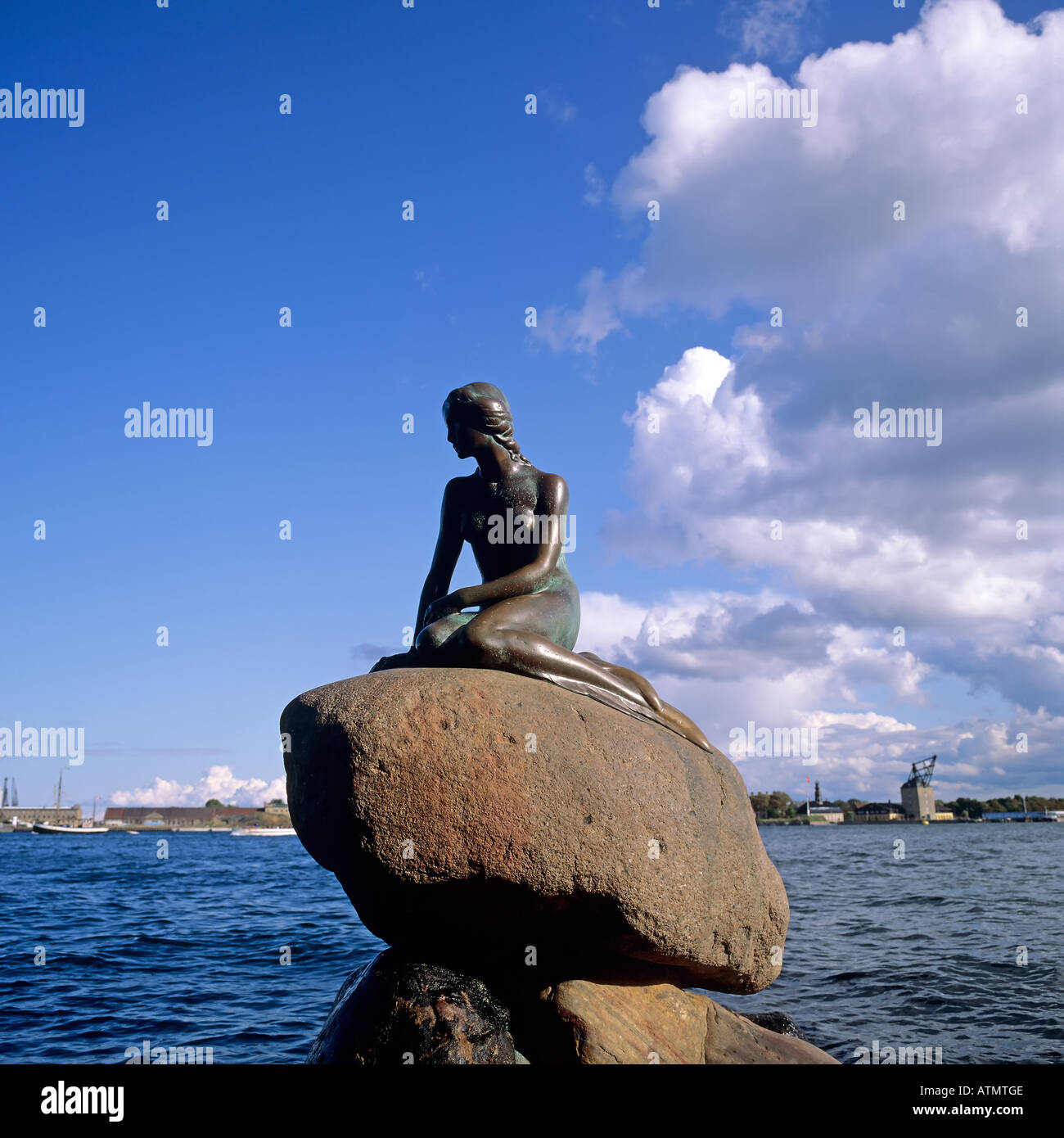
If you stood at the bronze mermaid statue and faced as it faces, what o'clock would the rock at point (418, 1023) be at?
The rock is roughly at 11 o'clock from the bronze mermaid statue.

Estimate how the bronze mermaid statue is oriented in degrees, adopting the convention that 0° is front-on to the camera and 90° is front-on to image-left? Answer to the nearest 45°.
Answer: approximately 45°
